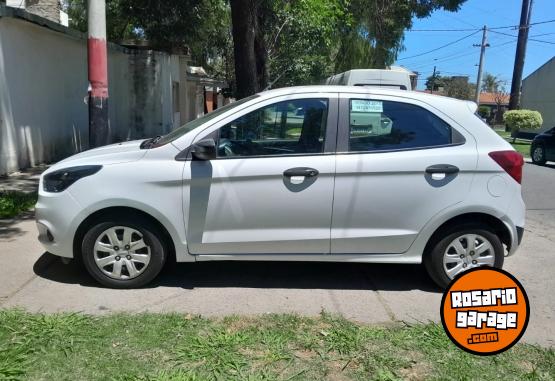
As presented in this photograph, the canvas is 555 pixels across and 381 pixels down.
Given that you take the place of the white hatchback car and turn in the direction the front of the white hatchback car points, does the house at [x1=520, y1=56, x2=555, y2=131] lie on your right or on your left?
on your right

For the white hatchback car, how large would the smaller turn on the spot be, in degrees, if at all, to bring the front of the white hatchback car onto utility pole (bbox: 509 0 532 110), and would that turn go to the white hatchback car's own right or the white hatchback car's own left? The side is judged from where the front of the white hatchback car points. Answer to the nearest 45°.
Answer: approximately 135° to the white hatchback car's own right

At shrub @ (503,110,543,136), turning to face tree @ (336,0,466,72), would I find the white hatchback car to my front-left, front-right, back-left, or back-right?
front-left

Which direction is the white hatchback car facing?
to the viewer's left

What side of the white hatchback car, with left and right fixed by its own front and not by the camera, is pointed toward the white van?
right

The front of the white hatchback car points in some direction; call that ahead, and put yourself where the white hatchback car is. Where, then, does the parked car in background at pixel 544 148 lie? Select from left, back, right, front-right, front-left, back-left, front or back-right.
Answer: back-right
